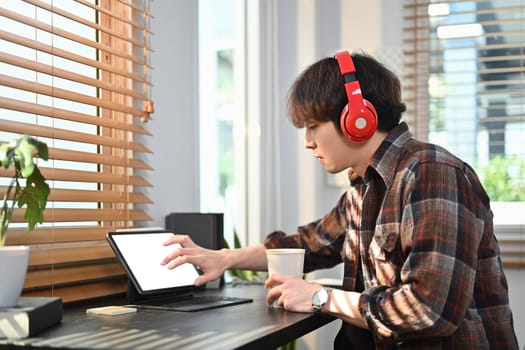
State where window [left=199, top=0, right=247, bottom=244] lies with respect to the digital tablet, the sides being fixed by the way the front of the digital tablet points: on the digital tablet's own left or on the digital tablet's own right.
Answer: on the digital tablet's own left

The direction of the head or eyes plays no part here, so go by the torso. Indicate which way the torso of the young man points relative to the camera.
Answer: to the viewer's left

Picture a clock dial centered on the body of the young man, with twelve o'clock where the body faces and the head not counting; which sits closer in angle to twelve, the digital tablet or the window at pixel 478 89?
the digital tablet

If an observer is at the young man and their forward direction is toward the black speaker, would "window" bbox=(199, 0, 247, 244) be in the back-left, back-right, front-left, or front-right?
front-right

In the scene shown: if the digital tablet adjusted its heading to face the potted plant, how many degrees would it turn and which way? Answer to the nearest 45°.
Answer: approximately 90° to its right

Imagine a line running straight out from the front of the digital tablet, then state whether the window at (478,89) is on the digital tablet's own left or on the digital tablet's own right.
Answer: on the digital tablet's own left

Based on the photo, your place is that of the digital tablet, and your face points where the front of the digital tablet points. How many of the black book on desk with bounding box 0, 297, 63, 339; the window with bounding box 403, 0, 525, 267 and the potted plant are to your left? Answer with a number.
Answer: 1

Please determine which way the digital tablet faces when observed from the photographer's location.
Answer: facing the viewer and to the right of the viewer

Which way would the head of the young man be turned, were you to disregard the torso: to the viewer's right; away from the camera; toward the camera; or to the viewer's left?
to the viewer's left

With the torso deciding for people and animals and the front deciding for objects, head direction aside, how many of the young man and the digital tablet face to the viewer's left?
1

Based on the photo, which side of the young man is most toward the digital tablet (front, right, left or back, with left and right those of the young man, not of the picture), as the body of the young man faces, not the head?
front
